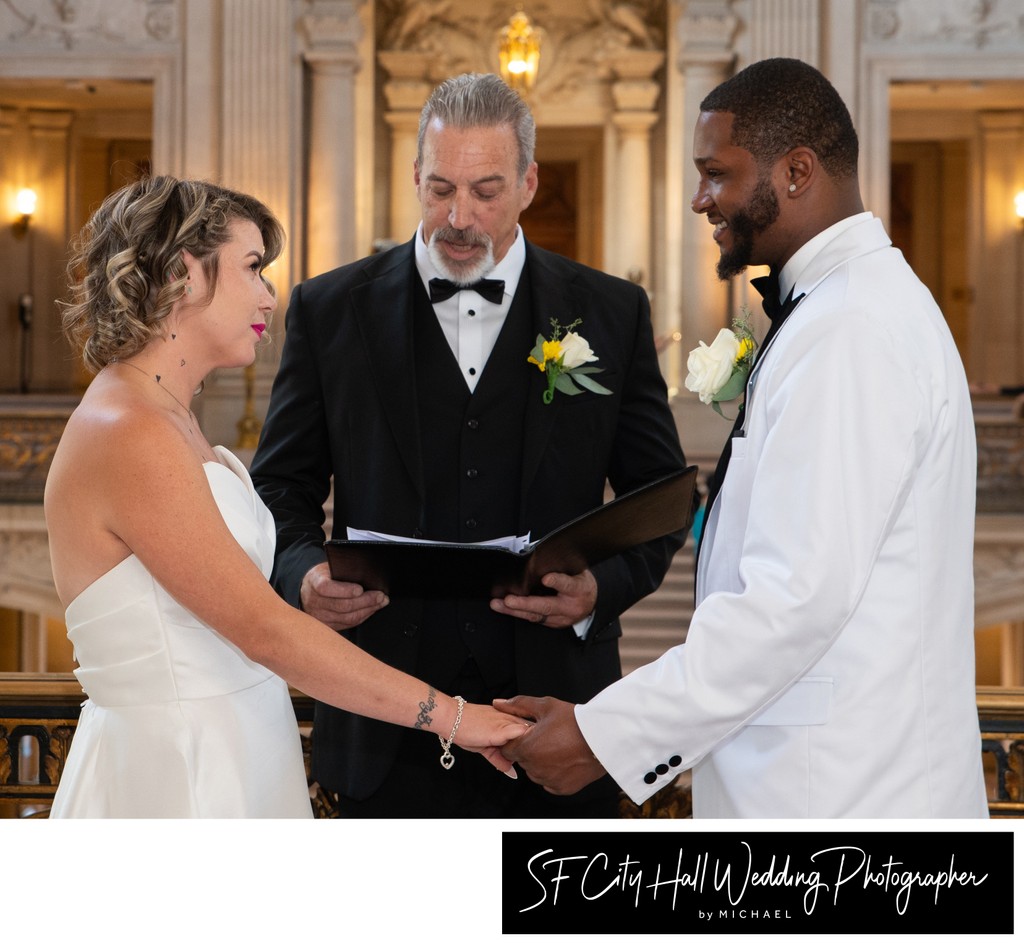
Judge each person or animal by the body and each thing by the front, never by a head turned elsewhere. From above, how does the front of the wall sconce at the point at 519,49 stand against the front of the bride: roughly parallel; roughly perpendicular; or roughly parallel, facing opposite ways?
roughly perpendicular

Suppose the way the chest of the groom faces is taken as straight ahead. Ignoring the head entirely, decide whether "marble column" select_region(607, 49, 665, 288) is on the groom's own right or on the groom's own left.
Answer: on the groom's own right

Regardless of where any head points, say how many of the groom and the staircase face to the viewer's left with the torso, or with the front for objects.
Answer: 1

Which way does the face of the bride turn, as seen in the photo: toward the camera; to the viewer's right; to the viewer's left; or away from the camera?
to the viewer's right

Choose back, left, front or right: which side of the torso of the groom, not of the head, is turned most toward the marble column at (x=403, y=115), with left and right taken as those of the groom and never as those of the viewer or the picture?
right

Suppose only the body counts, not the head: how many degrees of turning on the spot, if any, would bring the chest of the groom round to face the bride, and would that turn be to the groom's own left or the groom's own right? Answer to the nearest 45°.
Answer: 0° — they already face them

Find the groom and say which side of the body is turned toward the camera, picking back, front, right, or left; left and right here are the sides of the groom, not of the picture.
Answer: left

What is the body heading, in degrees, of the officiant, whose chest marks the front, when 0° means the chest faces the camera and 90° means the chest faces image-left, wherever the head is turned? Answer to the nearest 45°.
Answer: approximately 0°

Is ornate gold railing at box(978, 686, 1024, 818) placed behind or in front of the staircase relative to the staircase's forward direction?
in front

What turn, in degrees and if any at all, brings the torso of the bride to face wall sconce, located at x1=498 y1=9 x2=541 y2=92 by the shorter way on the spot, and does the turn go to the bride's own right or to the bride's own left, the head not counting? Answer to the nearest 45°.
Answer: approximately 90° to the bride's own left

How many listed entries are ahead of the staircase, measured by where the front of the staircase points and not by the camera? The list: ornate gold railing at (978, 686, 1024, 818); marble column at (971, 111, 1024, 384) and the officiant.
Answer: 2

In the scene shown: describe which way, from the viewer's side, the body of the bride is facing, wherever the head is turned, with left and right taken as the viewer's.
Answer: facing to the right of the viewer
